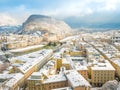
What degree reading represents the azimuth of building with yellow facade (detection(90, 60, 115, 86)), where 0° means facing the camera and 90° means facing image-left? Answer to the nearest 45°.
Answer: approximately 0°
